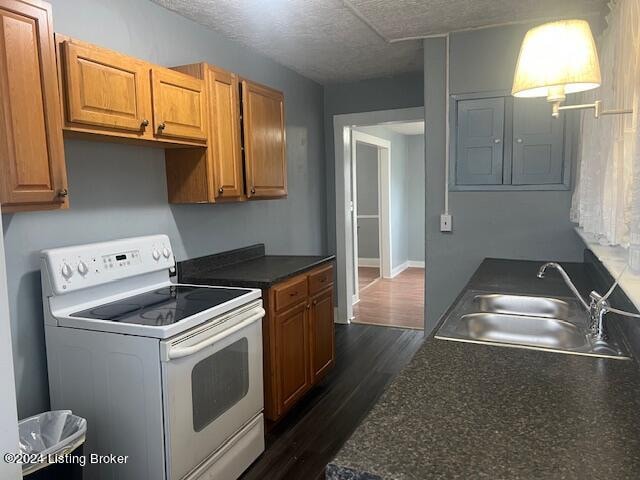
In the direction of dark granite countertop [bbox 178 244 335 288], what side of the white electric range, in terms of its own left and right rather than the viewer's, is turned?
left

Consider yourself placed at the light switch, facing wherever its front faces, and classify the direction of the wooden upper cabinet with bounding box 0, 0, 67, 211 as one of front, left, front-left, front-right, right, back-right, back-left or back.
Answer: front-right

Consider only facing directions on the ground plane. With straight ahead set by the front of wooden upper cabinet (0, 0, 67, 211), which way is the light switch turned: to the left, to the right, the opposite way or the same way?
to the right

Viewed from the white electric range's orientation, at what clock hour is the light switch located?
The light switch is roughly at 10 o'clock from the white electric range.

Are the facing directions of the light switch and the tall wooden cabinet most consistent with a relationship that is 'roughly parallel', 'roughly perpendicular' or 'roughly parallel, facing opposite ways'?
roughly perpendicular

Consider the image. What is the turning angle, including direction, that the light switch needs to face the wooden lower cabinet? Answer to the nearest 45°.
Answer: approximately 45° to its right

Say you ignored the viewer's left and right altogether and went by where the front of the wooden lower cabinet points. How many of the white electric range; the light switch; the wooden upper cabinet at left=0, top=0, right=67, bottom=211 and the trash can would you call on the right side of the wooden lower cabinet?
3

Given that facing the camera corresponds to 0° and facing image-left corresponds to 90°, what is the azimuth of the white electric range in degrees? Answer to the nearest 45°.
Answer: approximately 315°

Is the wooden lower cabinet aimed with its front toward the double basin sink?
yes

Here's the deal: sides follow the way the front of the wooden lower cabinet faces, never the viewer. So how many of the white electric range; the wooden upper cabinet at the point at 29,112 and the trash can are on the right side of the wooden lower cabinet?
3

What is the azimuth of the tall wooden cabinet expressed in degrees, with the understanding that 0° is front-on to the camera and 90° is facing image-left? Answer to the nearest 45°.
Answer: approximately 315°

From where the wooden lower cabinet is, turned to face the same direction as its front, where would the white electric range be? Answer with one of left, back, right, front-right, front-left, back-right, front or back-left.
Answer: right

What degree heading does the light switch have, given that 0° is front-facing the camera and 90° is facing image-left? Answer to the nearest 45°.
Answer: approximately 0°

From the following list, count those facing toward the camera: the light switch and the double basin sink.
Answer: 1
